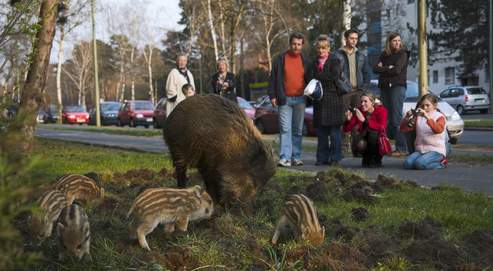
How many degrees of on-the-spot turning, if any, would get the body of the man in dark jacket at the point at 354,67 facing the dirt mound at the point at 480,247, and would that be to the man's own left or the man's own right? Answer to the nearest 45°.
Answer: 0° — they already face it

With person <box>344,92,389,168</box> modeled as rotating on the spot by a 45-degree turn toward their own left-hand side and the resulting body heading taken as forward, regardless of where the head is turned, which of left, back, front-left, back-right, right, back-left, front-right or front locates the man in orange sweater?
right

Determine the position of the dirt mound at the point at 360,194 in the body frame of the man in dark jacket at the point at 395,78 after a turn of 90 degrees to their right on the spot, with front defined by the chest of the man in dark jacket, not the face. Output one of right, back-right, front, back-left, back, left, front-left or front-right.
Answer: back-left

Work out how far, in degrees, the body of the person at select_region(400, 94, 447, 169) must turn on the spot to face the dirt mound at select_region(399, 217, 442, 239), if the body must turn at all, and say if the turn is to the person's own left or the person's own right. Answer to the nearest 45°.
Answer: approximately 45° to the person's own left

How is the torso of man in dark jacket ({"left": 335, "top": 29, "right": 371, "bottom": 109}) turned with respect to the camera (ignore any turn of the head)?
toward the camera

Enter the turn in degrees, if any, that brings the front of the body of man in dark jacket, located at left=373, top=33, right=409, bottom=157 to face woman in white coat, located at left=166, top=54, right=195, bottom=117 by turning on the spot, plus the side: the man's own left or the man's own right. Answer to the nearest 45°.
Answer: approximately 45° to the man's own right

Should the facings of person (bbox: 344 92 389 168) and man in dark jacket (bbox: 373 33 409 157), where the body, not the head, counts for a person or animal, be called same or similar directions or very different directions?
same or similar directions

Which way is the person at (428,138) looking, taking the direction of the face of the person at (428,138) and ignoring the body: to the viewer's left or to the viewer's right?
to the viewer's left

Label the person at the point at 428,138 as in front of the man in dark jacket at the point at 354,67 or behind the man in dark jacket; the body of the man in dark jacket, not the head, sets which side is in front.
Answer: in front

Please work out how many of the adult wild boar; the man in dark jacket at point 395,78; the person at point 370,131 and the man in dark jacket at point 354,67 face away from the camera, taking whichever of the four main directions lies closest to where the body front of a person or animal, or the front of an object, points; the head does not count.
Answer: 0

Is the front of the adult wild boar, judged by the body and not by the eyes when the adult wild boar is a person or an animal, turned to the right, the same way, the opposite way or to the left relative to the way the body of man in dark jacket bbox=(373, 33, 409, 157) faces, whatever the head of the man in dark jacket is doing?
to the left

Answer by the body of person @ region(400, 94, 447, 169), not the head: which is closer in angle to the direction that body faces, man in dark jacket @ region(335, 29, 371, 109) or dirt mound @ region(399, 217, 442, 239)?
the dirt mound

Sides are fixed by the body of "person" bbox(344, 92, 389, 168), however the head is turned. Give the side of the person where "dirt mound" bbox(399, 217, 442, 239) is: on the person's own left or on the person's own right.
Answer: on the person's own left

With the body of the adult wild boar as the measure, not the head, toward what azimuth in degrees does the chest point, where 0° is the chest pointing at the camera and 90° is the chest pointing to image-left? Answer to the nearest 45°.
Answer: approximately 315°

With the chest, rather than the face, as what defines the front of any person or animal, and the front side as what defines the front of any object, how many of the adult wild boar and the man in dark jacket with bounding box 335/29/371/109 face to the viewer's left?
0

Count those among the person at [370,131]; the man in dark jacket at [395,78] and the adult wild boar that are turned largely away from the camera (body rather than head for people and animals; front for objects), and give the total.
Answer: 0
